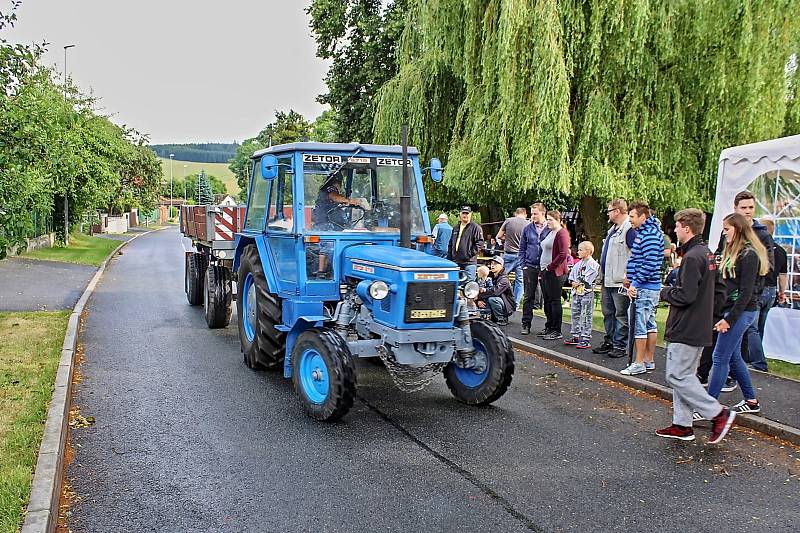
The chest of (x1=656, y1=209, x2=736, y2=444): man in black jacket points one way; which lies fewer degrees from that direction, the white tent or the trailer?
the trailer

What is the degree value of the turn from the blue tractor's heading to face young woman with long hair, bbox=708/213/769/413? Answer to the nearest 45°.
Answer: approximately 45° to its left

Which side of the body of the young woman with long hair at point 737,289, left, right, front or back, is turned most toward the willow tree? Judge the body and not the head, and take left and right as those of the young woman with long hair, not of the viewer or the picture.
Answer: right

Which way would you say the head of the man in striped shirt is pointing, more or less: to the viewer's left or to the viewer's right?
to the viewer's left

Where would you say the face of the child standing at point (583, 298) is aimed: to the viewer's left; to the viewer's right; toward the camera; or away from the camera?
to the viewer's left

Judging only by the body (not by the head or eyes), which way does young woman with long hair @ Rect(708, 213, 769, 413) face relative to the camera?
to the viewer's left

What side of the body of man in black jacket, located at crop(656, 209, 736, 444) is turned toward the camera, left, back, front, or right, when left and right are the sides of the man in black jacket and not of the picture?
left

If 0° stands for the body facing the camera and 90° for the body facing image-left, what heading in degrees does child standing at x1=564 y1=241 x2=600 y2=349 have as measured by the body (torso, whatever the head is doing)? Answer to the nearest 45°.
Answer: approximately 45°

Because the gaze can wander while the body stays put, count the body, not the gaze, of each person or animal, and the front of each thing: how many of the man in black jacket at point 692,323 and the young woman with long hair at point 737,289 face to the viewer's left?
2

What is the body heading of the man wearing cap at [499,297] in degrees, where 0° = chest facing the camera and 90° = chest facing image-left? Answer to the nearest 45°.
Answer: approximately 45°

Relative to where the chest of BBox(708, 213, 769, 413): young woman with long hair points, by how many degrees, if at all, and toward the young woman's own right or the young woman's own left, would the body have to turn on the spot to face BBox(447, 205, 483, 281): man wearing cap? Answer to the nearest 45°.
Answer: approximately 45° to the young woman's own right

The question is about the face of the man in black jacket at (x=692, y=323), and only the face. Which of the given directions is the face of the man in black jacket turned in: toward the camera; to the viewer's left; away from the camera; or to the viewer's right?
to the viewer's left

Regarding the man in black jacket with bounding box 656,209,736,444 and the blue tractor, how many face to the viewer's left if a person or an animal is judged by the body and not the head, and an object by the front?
1
